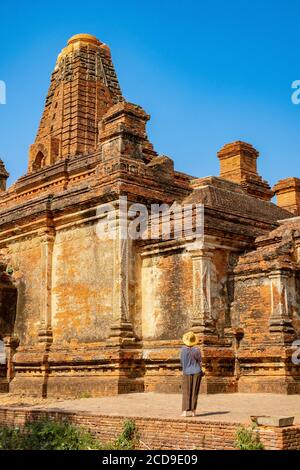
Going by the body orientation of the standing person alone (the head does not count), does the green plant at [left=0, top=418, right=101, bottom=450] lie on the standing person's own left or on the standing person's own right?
on the standing person's own left

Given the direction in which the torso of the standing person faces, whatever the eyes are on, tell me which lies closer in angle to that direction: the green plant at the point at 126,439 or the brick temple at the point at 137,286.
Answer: the brick temple

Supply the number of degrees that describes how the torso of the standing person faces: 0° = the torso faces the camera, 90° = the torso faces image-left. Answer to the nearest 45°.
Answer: approximately 180°

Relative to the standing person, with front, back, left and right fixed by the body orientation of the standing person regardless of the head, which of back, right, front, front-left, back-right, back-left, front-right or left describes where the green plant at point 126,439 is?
back-left

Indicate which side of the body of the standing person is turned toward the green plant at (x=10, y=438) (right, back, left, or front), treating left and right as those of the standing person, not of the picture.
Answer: left

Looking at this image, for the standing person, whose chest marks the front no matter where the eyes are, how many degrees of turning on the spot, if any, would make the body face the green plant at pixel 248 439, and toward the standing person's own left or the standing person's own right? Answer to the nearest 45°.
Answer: approximately 180°
